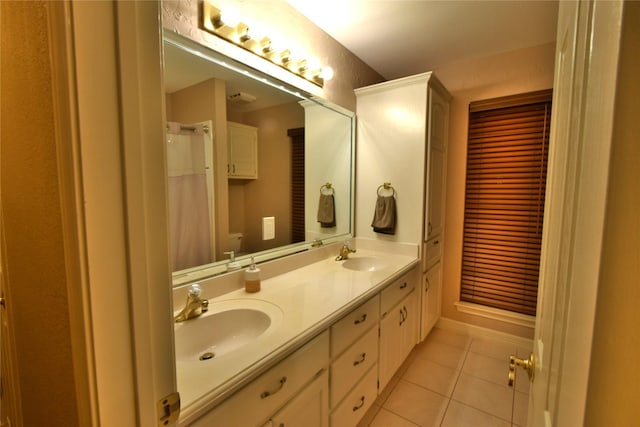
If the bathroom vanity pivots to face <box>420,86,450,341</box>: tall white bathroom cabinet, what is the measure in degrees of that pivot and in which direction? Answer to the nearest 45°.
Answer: approximately 90° to its left

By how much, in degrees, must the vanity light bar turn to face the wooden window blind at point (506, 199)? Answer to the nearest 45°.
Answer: approximately 45° to its left

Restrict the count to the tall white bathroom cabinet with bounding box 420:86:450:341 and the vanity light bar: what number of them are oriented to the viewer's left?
0

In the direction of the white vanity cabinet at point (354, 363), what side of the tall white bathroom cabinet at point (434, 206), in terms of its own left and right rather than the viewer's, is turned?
right

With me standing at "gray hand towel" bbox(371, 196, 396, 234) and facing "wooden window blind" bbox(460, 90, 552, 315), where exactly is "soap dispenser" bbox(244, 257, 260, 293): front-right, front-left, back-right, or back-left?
back-right

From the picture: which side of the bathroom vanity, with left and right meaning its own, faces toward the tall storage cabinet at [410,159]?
left

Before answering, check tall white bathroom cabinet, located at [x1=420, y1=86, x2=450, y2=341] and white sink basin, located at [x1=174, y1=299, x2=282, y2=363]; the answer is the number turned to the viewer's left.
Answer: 0

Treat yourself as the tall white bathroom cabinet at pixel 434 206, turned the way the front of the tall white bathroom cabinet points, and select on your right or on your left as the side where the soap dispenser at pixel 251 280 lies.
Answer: on your right

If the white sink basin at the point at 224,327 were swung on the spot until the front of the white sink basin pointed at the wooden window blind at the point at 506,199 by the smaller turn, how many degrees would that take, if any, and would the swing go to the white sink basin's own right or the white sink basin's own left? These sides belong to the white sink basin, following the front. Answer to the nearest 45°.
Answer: approximately 45° to the white sink basin's own left

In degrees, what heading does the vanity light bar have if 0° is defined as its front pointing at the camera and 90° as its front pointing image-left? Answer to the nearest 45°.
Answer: approximately 315°

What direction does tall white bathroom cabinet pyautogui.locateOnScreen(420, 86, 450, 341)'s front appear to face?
to the viewer's right

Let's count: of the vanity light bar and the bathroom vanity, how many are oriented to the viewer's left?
0

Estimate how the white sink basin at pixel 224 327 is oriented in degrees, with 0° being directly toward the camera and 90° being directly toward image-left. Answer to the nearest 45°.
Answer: approximately 315°

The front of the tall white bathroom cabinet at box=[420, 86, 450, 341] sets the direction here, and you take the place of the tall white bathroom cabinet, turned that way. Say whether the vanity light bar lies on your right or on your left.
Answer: on your right
